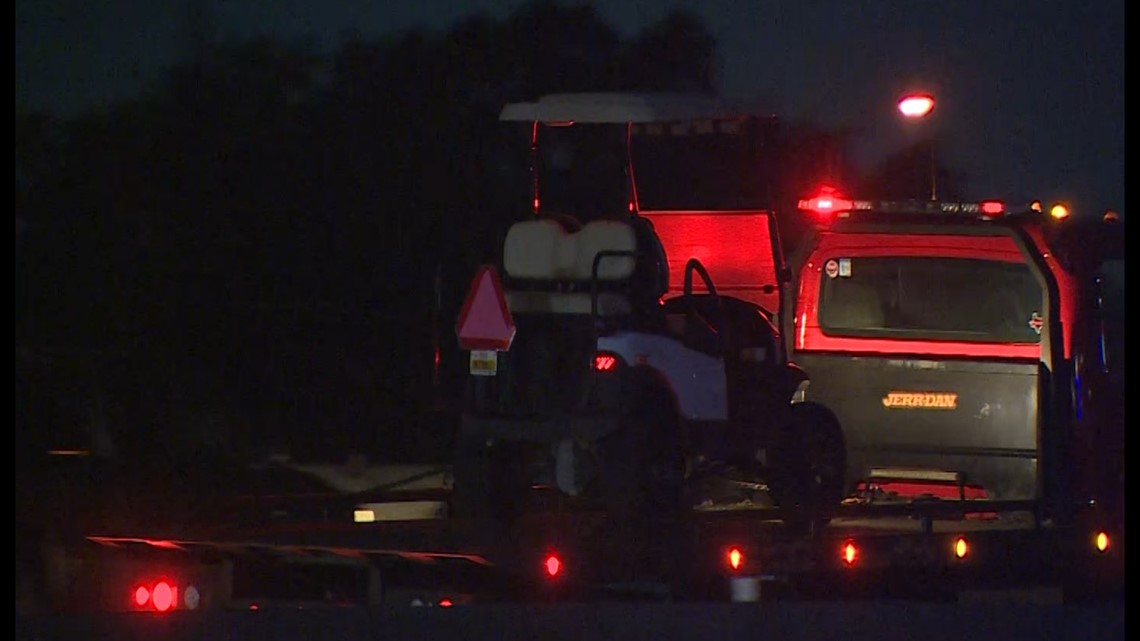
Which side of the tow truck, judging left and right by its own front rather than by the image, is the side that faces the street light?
front

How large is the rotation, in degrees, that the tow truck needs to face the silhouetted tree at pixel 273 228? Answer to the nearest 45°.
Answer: approximately 45° to its left

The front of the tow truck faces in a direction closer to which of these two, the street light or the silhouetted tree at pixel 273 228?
the street light

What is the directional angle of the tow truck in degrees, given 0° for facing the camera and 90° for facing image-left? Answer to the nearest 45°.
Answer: approximately 225°
